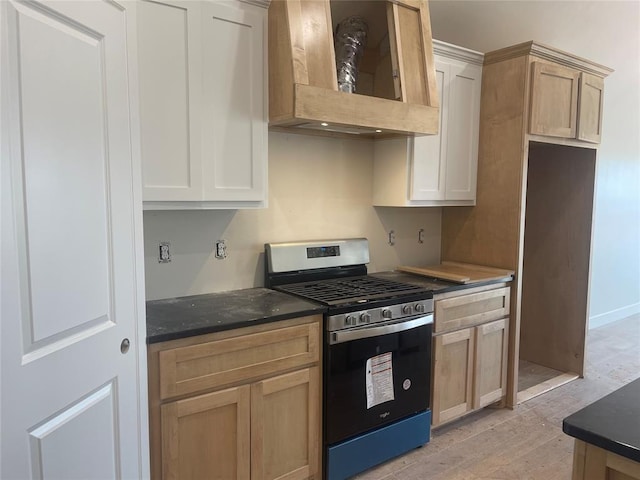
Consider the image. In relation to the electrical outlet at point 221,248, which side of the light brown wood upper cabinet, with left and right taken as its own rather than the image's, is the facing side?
right

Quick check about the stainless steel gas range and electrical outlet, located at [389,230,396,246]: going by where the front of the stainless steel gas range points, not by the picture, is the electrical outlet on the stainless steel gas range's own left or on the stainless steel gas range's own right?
on the stainless steel gas range's own left

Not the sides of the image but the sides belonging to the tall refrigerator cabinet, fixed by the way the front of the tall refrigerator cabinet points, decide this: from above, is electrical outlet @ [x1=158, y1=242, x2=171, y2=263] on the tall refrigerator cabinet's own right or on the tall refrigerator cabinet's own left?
on the tall refrigerator cabinet's own right

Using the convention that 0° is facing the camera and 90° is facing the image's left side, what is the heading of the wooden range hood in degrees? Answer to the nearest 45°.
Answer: approximately 315°

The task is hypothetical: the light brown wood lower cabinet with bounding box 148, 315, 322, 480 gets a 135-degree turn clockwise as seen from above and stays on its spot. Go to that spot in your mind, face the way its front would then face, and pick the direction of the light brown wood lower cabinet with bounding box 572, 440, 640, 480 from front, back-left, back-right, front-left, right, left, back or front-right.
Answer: back-left

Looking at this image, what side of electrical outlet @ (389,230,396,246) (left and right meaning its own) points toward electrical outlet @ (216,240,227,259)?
right

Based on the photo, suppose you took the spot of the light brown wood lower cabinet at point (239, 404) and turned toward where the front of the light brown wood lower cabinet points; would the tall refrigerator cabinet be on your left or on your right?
on your left

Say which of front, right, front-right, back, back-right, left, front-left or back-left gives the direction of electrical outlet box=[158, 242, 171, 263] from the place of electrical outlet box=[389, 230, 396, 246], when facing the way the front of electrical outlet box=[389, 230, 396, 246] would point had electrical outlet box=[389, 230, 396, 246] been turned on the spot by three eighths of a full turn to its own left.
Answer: back-left

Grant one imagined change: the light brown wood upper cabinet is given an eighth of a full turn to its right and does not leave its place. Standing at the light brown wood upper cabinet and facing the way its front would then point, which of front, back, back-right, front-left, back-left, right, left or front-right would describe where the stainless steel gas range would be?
front-right

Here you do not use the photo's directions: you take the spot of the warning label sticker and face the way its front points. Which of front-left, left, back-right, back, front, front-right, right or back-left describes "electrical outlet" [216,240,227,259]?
back-right
